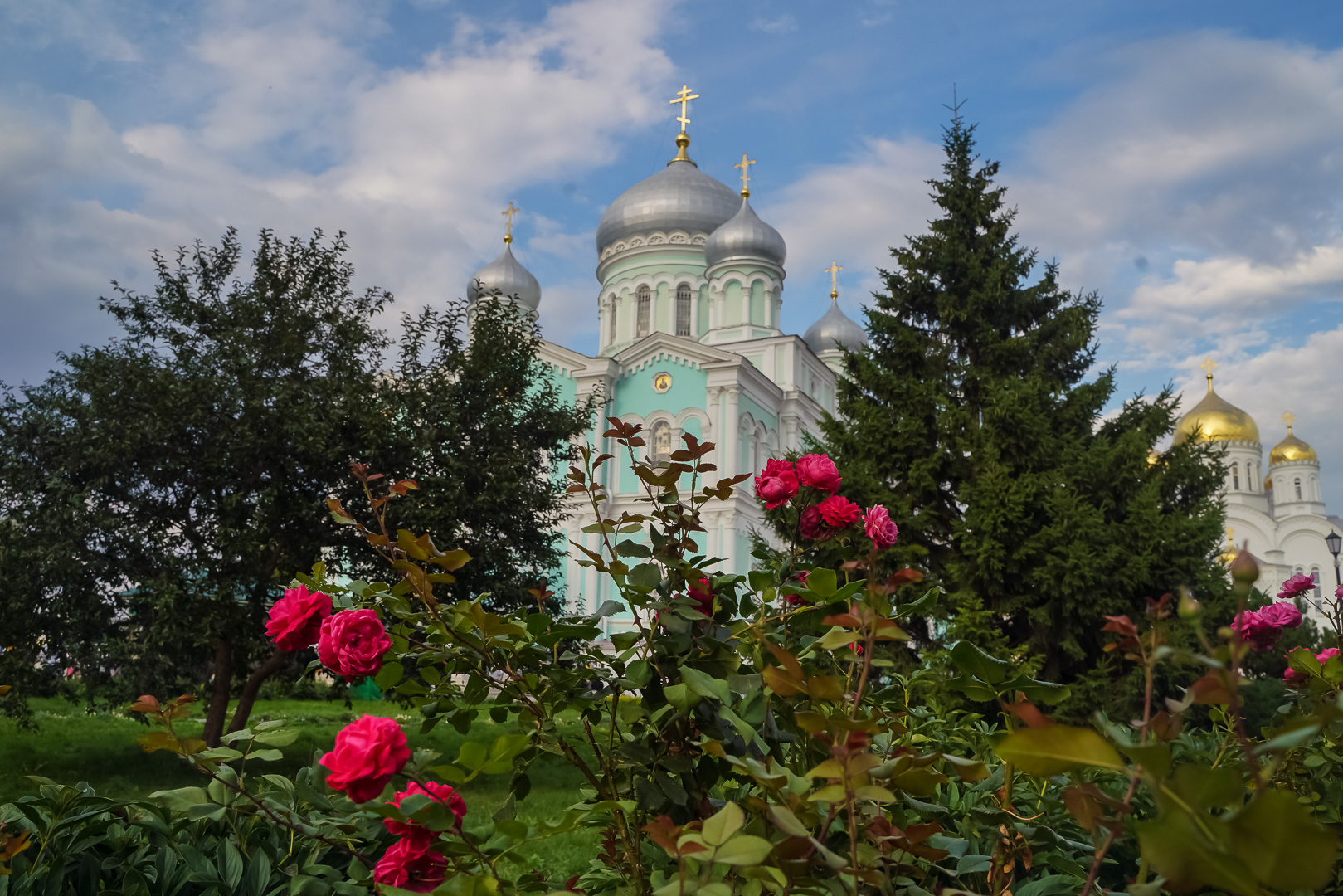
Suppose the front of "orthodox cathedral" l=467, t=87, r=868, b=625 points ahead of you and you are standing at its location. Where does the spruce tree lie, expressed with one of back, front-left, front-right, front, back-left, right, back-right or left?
front-left

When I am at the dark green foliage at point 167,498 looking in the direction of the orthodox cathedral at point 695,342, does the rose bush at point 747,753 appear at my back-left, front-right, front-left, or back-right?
back-right

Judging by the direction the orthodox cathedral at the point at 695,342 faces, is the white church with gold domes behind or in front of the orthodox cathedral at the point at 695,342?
behind

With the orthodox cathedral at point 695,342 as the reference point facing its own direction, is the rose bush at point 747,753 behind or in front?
in front

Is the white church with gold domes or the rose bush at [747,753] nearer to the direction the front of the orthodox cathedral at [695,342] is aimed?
the rose bush

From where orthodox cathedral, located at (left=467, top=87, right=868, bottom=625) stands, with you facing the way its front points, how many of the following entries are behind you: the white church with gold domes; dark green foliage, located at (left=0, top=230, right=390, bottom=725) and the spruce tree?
1

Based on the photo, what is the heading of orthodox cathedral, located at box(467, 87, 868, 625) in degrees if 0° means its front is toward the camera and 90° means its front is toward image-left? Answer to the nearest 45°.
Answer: approximately 45°
